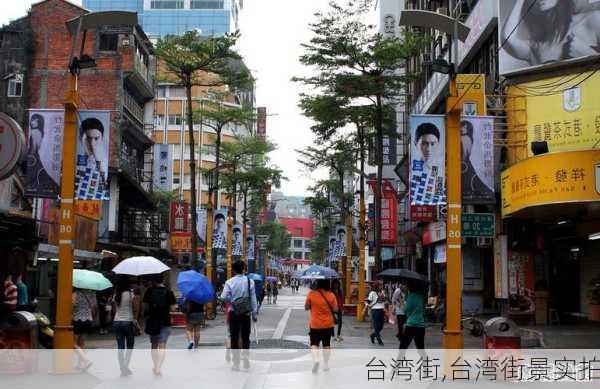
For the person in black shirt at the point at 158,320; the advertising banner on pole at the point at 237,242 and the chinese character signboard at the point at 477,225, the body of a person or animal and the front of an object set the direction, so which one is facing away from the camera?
the person in black shirt

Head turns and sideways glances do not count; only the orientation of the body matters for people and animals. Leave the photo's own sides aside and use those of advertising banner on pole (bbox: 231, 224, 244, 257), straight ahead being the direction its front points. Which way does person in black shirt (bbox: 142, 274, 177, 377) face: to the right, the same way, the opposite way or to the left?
the opposite way

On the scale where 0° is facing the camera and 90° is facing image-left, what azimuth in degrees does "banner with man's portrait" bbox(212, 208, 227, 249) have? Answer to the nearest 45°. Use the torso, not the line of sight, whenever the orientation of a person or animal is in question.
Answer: approximately 0°

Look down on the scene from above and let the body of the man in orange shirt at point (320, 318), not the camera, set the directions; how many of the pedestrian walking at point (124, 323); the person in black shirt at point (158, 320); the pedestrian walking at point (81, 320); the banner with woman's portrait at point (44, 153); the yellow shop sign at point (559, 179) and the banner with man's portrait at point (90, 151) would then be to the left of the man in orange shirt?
5

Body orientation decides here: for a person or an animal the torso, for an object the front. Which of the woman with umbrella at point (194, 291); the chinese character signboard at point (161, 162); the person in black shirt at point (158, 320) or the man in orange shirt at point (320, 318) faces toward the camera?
the chinese character signboard

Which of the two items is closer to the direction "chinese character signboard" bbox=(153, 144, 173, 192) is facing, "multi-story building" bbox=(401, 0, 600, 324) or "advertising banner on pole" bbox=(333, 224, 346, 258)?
the multi-story building

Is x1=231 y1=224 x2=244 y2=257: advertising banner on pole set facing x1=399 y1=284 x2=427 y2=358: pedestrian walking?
yes

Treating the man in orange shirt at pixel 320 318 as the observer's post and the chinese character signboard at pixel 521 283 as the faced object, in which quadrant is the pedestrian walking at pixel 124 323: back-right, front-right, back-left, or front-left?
back-left

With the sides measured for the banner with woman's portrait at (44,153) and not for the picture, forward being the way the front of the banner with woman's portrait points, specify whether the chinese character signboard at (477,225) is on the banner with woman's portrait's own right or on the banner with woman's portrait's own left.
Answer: on the banner with woman's portrait's own left

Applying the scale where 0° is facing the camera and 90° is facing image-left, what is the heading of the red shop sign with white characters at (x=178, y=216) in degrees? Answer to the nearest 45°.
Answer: approximately 0°

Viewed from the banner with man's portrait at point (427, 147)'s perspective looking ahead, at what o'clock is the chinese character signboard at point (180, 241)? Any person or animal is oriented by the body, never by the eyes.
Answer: The chinese character signboard is roughly at 5 o'clock from the banner with man's portrait.
